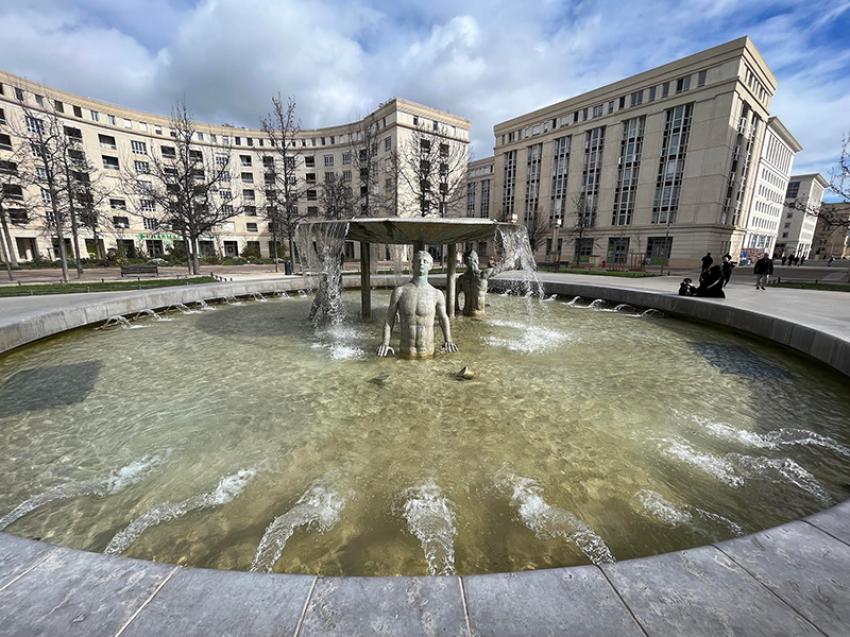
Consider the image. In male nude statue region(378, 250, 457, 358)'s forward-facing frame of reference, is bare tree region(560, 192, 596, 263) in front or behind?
behind

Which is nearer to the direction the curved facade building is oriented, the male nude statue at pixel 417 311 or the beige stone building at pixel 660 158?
the male nude statue

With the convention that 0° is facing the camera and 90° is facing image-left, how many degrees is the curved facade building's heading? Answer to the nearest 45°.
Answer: approximately 0°

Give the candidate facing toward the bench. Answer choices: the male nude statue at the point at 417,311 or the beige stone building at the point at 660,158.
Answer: the beige stone building

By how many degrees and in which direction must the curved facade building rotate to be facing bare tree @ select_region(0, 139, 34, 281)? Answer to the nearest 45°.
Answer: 0° — it already faces it

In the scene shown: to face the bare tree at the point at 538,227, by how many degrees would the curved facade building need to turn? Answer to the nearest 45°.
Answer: approximately 45° to its left

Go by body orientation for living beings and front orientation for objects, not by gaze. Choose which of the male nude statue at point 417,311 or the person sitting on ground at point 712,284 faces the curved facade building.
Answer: the person sitting on ground

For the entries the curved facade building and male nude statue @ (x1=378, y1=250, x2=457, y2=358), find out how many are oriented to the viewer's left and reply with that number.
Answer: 0

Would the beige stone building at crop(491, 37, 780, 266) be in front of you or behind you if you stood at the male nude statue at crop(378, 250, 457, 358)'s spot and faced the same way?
behind

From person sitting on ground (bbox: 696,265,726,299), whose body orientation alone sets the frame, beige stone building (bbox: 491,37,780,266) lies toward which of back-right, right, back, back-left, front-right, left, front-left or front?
right

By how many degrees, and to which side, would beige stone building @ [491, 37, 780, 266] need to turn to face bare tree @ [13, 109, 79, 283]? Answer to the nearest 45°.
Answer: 0° — it already faces it

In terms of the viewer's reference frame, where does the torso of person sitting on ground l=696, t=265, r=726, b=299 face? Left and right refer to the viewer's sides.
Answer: facing to the left of the viewer

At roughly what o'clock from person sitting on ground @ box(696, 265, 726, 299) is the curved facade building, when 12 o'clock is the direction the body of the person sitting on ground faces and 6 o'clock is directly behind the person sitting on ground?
The curved facade building is roughly at 12 o'clock from the person sitting on ground.
